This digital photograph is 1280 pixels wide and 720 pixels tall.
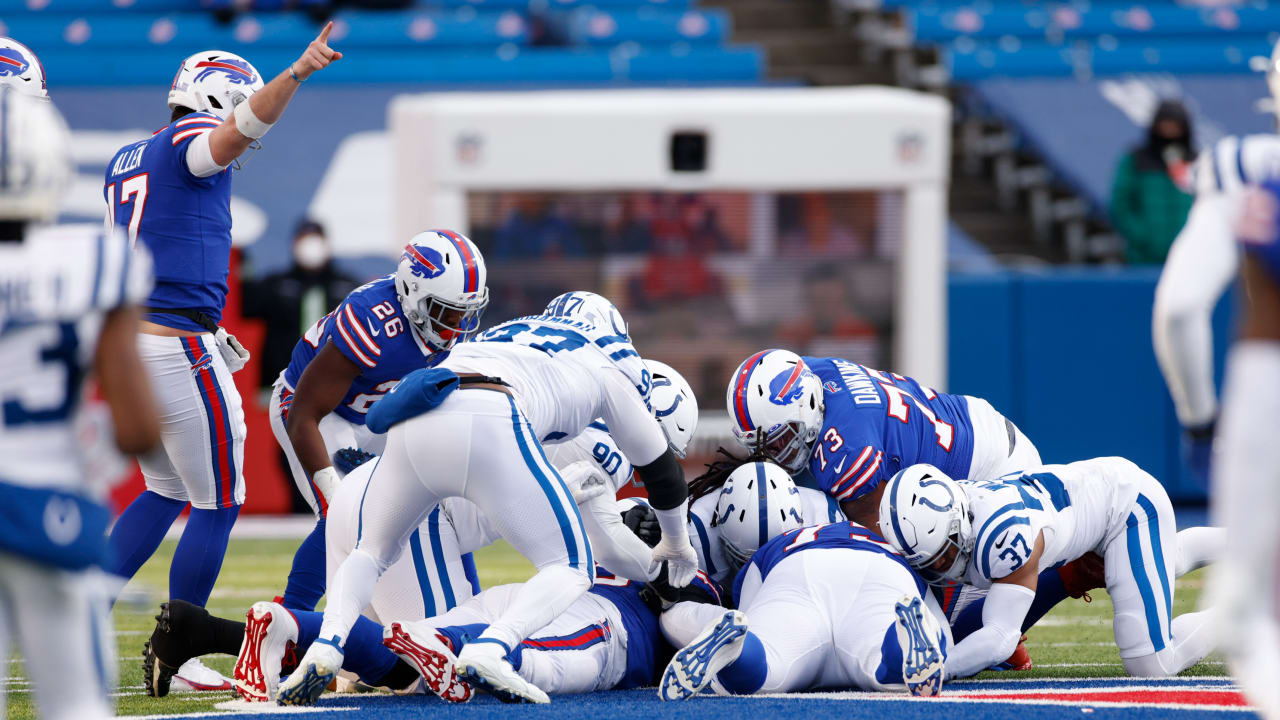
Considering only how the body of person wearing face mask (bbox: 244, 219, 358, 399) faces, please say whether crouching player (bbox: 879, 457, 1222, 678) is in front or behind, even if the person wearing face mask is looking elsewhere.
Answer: in front

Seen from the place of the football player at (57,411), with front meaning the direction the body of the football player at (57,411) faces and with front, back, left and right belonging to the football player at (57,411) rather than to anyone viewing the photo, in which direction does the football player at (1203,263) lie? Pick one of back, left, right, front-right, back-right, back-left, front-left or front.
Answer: right

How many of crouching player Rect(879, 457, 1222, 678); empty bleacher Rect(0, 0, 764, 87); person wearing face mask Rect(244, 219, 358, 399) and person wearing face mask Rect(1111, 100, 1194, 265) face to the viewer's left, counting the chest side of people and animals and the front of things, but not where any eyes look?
1

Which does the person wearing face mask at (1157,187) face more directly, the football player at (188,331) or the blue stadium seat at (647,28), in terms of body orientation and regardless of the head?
the football player

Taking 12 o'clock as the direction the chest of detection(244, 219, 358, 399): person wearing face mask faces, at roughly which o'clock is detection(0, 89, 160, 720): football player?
The football player is roughly at 12 o'clock from the person wearing face mask.

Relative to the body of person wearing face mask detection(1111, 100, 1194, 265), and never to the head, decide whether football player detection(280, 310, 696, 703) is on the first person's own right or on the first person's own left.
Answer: on the first person's own right

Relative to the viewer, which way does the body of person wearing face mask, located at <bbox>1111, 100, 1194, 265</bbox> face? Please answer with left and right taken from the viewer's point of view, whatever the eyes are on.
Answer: facing the viewer and to the right of the viewer

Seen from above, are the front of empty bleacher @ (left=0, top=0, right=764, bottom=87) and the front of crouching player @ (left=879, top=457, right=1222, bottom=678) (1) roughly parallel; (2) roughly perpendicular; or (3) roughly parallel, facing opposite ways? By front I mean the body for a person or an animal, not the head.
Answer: roughly perpendicular

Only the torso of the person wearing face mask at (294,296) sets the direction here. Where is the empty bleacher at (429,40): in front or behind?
behind

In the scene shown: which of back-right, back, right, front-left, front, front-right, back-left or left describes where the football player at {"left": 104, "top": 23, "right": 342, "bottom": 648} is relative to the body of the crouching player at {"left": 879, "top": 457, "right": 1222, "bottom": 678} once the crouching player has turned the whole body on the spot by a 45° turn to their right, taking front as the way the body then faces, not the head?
front-left

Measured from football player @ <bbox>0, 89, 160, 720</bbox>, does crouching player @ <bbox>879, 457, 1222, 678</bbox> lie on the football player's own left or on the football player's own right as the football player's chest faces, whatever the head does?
on the football player's own right

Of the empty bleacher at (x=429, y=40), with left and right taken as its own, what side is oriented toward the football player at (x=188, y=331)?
front

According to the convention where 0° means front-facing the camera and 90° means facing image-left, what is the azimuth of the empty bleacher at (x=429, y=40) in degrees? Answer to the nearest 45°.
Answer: approximately 0°
